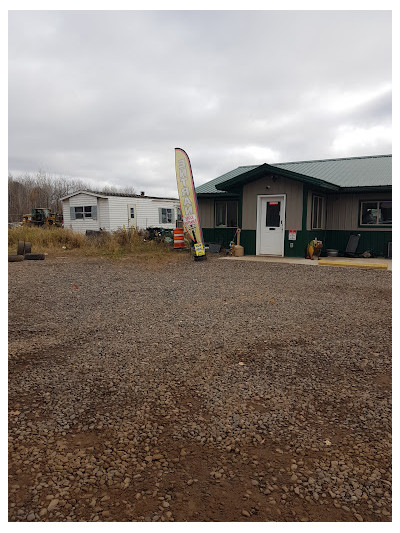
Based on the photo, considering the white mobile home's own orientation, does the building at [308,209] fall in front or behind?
in front

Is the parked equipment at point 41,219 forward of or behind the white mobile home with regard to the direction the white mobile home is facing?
behind

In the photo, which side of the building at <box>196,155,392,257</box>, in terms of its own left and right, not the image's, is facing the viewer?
front

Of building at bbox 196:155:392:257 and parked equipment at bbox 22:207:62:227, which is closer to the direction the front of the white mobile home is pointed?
the building

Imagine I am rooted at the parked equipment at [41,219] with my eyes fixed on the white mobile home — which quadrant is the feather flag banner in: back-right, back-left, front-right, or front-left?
front-right

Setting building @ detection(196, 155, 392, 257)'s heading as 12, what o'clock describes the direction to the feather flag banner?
The feather flag banner is roughly at 2 o'clock from the building.

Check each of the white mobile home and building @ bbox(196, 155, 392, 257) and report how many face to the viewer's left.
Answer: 0

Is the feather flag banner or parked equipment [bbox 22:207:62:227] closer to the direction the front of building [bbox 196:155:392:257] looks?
the feather flag banner

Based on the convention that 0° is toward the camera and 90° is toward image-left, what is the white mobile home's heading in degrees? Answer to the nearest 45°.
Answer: approximately 315°
